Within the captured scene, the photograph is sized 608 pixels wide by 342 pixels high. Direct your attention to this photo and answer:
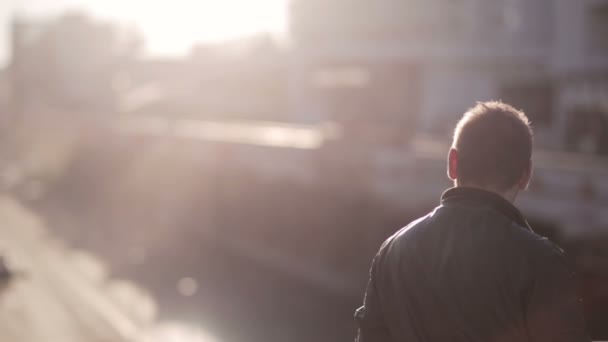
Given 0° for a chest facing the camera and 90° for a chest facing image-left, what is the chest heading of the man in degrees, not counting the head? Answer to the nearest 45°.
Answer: approximately 180°

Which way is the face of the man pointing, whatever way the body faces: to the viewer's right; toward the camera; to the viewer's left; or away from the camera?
away from the camera

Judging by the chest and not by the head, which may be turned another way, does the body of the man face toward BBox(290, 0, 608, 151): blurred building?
yes
